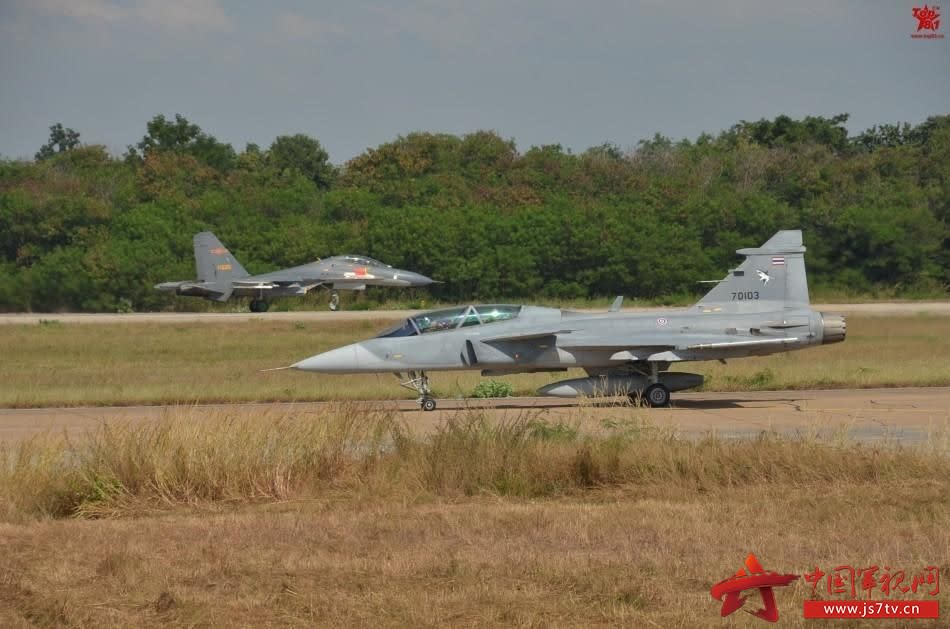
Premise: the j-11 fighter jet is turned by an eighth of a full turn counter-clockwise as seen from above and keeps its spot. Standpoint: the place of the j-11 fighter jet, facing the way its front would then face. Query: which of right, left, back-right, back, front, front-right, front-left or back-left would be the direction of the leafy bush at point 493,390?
back-right

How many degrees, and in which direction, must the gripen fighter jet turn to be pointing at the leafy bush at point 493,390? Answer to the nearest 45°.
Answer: approximately 45° to its right

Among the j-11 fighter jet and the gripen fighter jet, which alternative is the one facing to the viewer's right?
the j-11 fighter jet

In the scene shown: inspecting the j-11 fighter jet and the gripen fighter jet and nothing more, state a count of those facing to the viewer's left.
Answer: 1

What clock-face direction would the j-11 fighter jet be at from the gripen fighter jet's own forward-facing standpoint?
The j-11 fighter jet is roughly at 2 o'clock from the gripen fighter jet.

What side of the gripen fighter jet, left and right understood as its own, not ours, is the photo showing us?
left

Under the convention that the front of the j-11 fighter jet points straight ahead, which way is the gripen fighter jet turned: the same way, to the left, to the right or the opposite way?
the opposite way

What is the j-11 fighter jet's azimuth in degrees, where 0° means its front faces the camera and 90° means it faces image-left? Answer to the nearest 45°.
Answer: approximately 270°

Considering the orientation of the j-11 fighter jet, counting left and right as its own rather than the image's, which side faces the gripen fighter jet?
right
